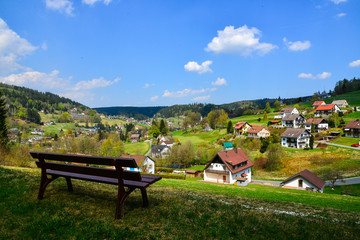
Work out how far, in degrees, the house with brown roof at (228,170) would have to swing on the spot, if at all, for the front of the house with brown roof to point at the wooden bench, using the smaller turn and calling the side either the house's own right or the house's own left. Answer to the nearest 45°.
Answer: approximately 45° to the house's own left

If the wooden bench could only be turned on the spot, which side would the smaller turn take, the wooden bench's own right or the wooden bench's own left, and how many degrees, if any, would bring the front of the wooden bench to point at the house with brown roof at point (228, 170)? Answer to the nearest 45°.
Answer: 0° — it already faces it

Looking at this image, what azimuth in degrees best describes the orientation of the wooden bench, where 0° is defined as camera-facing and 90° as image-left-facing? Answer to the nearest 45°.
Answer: approximately 225°

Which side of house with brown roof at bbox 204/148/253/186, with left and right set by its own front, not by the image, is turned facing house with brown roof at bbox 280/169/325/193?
left

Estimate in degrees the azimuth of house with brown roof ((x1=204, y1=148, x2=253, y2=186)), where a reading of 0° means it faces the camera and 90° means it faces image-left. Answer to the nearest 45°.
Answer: approximately 45°
